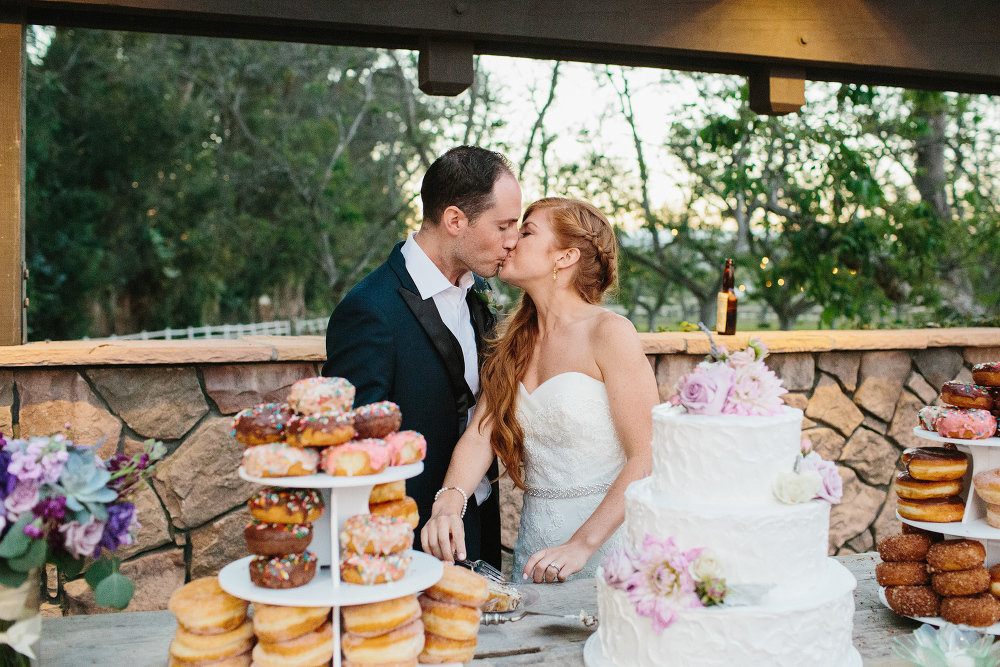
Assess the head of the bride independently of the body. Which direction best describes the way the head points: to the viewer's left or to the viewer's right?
to the viewer's left

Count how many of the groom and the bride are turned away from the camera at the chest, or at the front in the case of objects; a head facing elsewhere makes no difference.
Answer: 0

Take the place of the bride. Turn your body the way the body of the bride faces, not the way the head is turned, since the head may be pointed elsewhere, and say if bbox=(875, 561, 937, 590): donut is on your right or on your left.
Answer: on your left

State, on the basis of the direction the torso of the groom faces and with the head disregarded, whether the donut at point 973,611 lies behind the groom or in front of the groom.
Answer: in front

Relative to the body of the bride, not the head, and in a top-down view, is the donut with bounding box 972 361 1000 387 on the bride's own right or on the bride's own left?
on the bride's own left

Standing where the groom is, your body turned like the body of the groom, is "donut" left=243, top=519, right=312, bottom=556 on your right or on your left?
on your right

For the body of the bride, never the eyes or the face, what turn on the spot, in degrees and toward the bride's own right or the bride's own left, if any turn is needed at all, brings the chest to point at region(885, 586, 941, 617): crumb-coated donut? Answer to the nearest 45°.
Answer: approximately 90° to the bride's own left

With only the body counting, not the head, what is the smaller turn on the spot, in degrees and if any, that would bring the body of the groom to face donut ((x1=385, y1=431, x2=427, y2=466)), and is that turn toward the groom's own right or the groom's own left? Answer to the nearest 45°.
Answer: approximately 45° to the groom's own right

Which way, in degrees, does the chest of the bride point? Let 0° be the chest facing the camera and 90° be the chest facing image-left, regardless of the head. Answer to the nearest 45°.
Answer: approximately 45°

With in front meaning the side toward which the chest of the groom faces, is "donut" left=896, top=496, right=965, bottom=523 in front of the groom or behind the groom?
in front

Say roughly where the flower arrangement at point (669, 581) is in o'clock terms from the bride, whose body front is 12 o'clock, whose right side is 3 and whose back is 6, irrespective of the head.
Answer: The flower arrangement is roughly at 10 o'clock from the bride.

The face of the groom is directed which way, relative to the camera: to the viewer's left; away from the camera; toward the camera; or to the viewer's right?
to the viewer's right

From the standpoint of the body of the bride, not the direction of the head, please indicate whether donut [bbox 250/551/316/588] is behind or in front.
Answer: in front

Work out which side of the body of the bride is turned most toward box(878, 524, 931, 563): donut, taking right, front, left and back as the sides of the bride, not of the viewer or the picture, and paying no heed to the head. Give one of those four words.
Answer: left

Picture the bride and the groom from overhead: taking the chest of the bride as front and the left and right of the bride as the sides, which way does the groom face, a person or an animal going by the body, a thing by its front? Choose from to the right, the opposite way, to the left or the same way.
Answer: to the left
